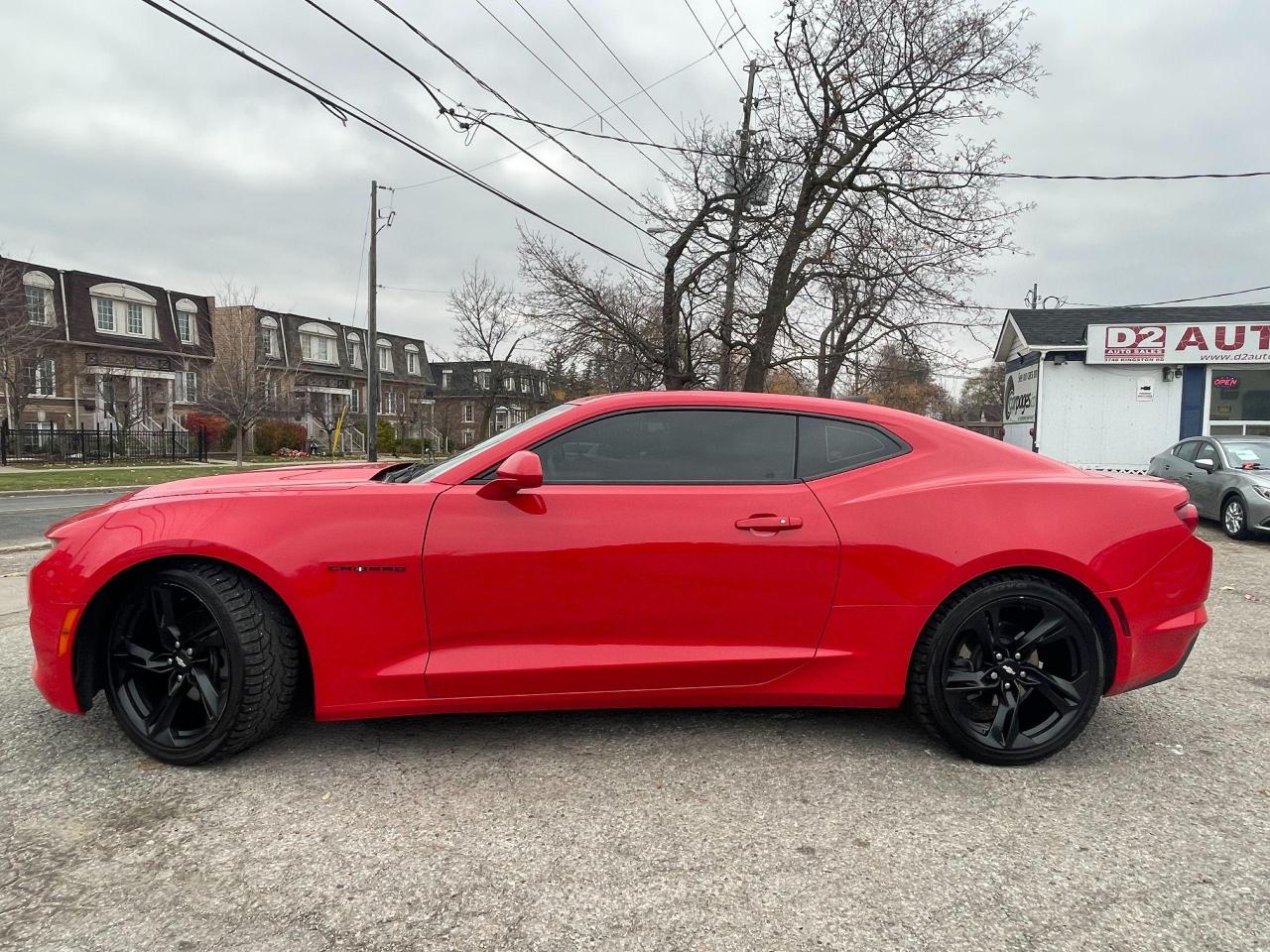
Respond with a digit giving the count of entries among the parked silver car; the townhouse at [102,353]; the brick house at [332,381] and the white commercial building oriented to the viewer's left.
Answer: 0

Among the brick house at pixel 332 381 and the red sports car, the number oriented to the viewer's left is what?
1

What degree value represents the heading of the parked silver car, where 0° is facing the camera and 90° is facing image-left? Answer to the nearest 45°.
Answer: approximately 315°

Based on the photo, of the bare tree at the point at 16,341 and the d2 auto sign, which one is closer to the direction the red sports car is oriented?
the bare tree

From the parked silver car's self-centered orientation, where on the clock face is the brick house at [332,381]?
The brick house is roughly at 5 o'clock from the parked silver car.

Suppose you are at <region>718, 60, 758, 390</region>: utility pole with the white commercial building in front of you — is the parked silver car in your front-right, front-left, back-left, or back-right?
front-right

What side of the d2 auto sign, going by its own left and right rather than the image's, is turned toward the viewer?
front

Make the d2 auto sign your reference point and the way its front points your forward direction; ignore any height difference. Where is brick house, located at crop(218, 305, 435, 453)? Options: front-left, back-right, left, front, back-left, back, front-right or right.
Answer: right

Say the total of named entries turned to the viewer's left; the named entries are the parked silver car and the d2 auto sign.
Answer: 0

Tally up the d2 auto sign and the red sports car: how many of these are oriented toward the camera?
1

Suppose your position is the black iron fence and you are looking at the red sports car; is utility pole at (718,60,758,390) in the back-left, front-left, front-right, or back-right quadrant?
front-left

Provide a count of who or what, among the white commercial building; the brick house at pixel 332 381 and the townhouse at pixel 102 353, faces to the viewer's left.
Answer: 0

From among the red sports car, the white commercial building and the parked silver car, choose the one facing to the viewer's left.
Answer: the red sports car

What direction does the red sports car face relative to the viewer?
to the viewer's left

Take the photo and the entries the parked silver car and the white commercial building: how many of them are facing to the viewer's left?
0

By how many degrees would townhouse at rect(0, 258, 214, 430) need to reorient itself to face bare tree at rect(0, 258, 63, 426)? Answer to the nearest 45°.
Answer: approximately 45° to its right

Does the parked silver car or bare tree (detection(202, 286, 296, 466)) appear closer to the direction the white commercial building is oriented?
the parked silver car

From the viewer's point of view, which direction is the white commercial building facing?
toward the camera
